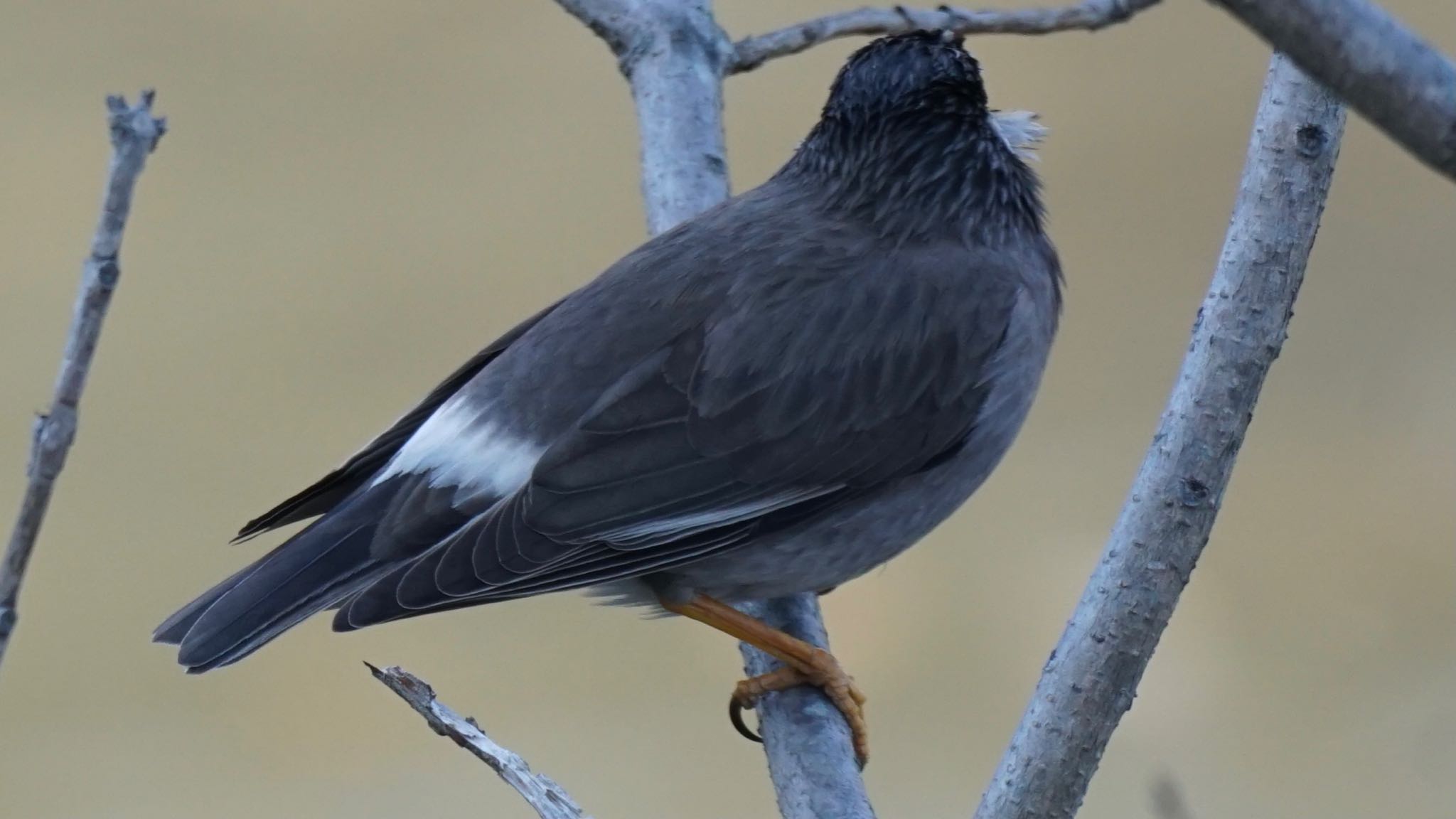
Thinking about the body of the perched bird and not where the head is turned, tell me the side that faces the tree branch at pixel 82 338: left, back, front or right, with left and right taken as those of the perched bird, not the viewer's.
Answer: back

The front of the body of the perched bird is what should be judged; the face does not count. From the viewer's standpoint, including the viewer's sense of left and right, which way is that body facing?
facing away from the viewer and to the right of the viewer

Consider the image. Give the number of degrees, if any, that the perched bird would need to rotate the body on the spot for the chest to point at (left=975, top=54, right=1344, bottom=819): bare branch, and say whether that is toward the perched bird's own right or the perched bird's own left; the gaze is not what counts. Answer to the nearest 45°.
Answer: approximately 90° to the perched bird's own right
